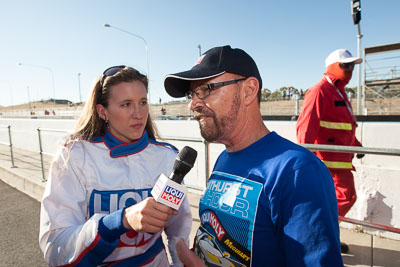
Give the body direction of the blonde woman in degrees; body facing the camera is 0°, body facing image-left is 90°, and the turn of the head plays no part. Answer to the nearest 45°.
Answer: approximately 315°

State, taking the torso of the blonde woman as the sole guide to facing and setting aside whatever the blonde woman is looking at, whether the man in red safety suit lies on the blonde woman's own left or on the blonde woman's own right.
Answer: on the blonde woman's own left

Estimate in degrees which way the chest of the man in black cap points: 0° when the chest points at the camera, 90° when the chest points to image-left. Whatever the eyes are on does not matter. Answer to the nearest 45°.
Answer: approximately 45°

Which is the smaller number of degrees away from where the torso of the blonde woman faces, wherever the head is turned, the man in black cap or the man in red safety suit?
the man in black cap

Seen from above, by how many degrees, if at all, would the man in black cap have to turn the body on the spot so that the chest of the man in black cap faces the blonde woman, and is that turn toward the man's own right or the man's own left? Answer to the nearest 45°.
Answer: approximately 45° to the man's own right

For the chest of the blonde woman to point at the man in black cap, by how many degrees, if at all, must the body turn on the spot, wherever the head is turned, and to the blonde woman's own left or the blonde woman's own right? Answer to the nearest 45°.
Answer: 0° — they already face them
